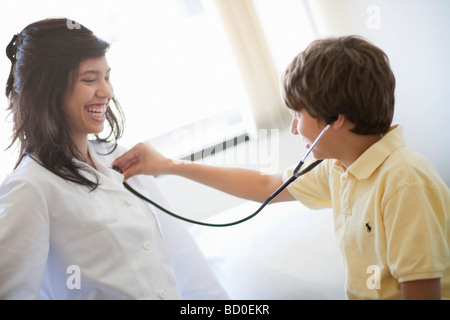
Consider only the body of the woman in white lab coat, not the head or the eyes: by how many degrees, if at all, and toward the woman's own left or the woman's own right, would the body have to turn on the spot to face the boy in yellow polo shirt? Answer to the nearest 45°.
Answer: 0° — they already face them

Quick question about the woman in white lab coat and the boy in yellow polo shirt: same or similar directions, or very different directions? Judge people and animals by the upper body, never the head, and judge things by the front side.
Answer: very different directions

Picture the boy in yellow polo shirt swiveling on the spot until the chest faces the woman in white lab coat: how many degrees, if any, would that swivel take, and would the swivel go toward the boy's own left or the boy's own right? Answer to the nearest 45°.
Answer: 0° — they already face them

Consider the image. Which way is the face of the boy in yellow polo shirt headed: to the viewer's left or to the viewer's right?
to the viewer's left

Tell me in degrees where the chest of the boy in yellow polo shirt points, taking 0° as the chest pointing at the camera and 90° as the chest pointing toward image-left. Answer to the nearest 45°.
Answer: approximately 90°

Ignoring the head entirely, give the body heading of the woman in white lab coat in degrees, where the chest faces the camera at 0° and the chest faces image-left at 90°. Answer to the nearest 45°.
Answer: approximately 315°

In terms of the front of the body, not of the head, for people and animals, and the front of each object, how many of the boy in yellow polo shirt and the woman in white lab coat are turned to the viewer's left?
1
